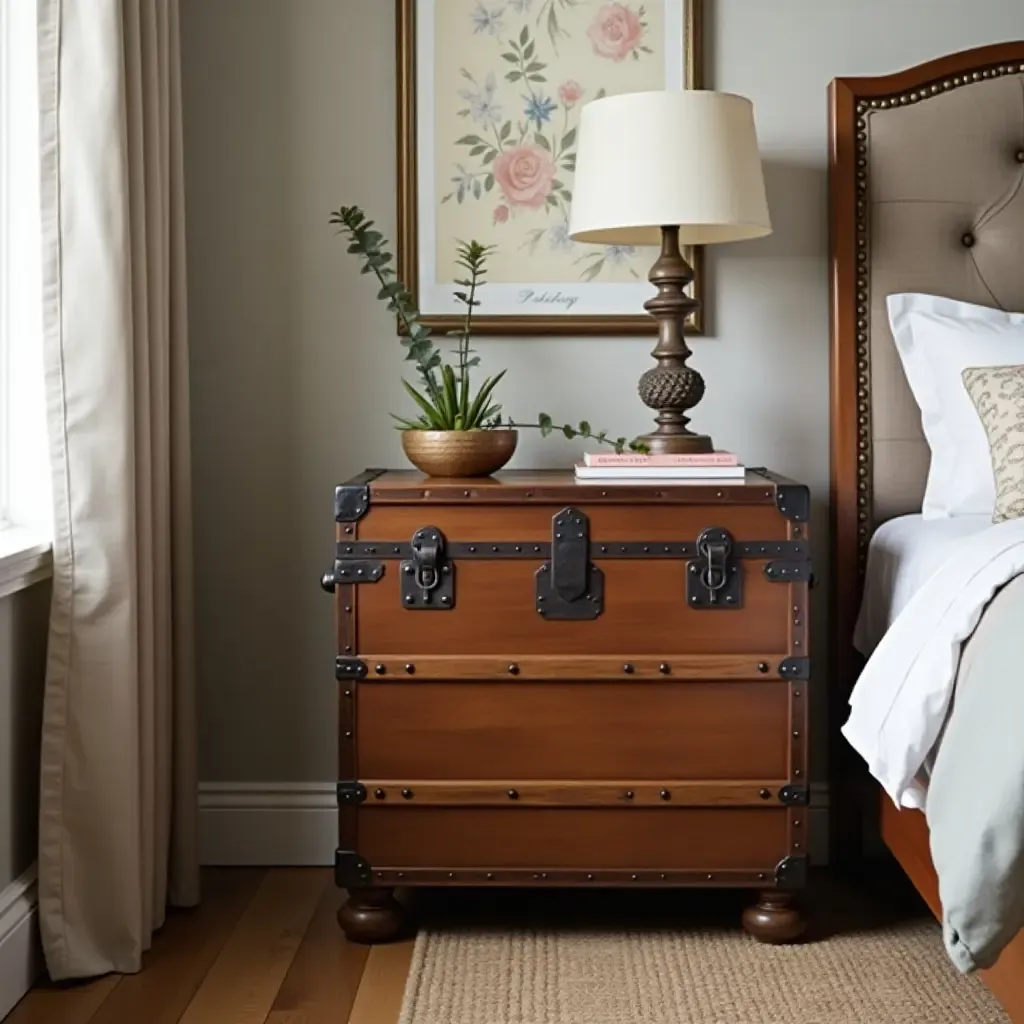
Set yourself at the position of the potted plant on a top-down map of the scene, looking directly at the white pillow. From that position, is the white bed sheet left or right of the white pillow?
right

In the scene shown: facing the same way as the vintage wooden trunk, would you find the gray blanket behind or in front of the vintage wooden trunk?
in front

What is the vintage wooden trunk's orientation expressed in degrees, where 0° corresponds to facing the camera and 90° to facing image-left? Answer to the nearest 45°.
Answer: approximately 0°

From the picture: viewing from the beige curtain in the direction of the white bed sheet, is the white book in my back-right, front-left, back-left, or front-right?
front-left
